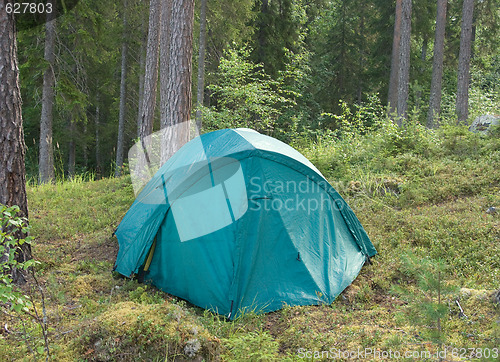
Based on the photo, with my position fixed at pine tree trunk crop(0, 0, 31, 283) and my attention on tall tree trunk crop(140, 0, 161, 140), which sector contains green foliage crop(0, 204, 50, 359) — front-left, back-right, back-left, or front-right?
back-right

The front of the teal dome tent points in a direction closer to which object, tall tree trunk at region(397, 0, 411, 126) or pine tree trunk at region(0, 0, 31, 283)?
the pine tree trunk

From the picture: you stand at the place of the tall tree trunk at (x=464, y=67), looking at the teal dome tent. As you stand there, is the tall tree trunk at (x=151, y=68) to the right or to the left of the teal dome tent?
right

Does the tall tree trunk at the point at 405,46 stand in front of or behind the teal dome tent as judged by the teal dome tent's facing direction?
behind

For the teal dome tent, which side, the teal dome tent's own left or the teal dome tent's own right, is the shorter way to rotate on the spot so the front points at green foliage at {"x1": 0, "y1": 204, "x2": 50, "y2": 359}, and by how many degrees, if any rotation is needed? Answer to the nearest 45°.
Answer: approximately 45° to the teal dome tent's own right
